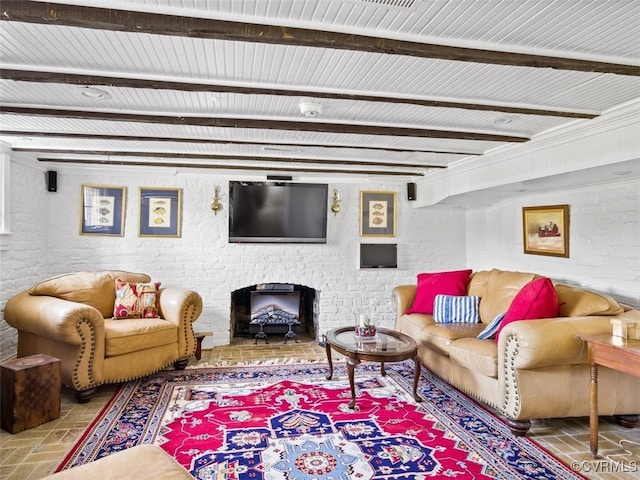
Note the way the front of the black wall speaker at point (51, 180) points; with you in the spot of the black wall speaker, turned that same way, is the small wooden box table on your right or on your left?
on your right

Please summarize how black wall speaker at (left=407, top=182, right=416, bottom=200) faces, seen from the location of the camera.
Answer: facing the viewer

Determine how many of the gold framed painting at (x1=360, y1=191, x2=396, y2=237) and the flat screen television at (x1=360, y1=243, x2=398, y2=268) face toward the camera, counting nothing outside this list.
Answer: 2

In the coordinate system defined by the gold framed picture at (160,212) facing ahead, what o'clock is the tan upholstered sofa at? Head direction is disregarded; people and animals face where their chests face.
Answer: The tan upholstered sofa is roughly at 11 o'clock from the gold framed picture.

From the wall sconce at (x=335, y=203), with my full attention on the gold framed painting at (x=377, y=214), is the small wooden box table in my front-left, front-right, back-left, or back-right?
back-right

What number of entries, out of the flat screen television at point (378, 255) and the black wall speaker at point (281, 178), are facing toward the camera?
2

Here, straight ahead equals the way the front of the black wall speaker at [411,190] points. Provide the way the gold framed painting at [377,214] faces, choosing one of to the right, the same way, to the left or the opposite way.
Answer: the same way

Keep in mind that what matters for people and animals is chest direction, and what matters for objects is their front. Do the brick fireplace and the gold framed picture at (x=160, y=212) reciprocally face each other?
no

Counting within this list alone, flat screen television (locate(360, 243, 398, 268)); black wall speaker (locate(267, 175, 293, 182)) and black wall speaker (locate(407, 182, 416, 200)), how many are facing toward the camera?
3

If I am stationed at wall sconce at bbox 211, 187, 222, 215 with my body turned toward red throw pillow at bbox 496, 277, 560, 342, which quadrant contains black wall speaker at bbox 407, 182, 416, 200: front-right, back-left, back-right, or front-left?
front-left

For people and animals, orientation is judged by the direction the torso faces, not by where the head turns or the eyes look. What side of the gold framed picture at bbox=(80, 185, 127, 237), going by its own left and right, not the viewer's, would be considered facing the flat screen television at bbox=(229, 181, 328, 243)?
left

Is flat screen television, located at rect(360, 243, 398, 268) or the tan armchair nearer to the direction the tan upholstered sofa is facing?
the tan armchair

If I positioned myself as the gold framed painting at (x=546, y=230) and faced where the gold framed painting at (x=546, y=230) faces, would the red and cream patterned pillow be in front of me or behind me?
in front

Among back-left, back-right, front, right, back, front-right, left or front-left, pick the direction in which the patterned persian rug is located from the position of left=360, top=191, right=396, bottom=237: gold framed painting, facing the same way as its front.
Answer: front

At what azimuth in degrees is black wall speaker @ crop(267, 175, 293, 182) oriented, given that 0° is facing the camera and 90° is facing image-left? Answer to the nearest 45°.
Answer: approximately 0°

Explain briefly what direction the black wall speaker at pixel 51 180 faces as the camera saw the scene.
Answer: facing the viewer and to the right of the viewer

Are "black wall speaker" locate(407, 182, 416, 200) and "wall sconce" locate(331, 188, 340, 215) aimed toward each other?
no

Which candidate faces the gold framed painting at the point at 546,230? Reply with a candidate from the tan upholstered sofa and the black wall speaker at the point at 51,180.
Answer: the black wall speaker

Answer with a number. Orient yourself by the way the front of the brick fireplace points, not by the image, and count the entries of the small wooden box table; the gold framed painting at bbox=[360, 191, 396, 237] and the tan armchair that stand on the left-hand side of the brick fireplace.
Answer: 1

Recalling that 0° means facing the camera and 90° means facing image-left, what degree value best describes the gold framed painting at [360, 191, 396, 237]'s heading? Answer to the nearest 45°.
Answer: approximately 0°
